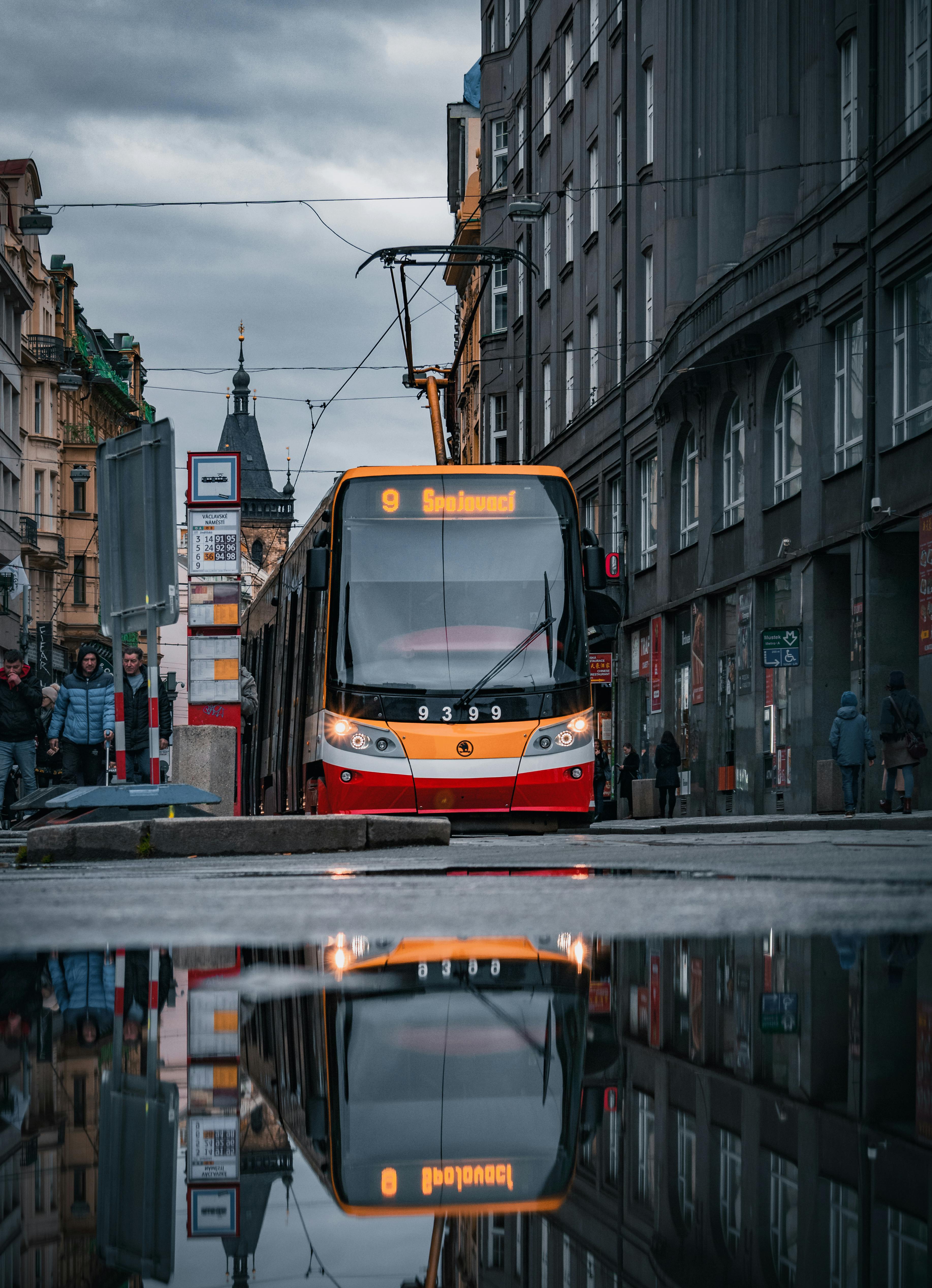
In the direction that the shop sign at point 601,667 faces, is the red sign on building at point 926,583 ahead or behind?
ahead

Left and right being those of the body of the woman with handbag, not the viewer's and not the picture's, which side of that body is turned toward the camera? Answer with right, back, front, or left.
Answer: back

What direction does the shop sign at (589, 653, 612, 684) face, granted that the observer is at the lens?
facing the viewer

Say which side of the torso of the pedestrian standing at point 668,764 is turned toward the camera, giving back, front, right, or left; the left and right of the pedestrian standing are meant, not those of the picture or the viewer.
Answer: back

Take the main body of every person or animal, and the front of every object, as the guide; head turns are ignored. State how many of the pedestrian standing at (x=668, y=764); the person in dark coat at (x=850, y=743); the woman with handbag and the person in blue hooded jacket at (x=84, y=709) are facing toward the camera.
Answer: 1

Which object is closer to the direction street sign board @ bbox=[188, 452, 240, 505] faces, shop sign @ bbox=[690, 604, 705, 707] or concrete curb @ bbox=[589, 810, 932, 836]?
the concrete curb

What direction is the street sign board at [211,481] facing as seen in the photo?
toward the camera

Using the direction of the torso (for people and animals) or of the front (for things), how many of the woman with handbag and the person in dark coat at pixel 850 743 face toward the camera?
0

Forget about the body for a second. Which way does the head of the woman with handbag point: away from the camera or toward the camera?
away from the camera

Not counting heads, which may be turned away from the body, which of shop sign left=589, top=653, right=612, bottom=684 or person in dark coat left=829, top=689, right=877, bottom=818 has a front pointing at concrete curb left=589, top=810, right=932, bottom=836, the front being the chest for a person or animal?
the shop sign
